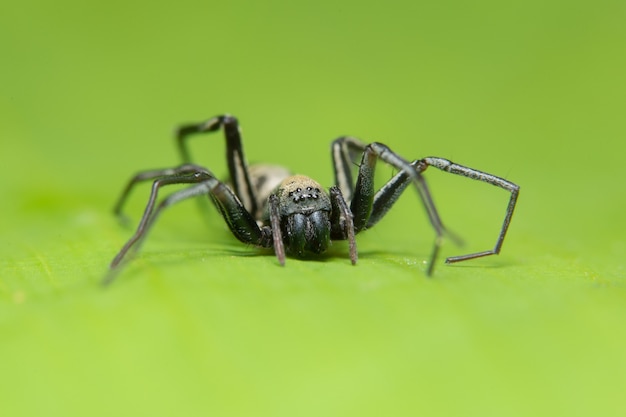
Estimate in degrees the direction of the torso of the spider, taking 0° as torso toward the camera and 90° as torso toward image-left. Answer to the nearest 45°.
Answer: approximately 0°
